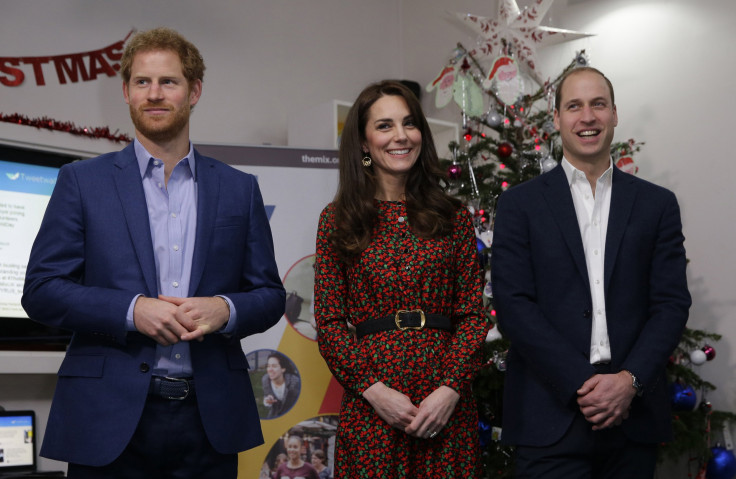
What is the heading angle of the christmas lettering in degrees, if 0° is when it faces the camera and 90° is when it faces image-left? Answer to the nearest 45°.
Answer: approximately 0°

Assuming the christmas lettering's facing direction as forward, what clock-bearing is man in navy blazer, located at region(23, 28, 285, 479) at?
The man in navy blazer is roughly at 12 o'clock from the christmas lettering.

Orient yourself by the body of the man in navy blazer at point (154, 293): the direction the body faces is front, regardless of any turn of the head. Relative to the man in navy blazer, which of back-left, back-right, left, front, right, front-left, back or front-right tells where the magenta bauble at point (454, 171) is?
back-left

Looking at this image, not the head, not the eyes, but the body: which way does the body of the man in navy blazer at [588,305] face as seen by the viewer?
toward the camera

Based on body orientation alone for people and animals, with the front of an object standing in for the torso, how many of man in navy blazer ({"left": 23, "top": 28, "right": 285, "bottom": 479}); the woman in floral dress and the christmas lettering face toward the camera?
3

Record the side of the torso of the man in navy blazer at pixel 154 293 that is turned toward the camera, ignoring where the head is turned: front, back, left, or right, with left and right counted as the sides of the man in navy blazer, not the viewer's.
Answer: front

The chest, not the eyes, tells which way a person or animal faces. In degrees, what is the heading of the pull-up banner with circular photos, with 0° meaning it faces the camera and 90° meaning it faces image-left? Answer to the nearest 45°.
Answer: approximately 0°

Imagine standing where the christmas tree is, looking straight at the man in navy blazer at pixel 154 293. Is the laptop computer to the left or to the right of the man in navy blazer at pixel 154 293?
right

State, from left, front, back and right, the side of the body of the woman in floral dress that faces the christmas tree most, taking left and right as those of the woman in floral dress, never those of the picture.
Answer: back

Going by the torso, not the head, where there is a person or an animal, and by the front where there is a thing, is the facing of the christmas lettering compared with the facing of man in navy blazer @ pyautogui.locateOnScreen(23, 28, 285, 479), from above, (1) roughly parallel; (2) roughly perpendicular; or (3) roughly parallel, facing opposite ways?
roughly parallel

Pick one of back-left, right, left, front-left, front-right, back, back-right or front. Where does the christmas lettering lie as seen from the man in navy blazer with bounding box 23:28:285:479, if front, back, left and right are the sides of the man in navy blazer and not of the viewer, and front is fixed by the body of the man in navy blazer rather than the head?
back

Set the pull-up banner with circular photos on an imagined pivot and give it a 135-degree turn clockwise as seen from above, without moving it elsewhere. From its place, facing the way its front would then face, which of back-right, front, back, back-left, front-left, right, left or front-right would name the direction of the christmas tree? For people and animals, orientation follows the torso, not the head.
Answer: back-right

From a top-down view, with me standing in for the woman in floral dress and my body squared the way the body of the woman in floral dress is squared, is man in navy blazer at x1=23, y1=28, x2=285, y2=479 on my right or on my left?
on my right

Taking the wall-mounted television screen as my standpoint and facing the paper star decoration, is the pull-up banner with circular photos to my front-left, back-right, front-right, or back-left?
front-right
